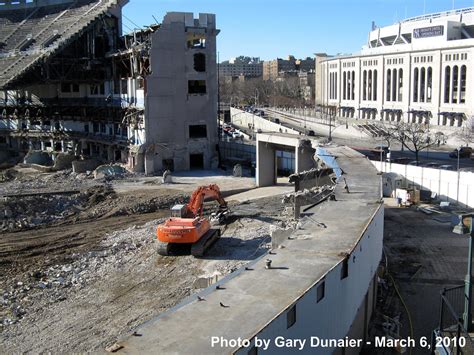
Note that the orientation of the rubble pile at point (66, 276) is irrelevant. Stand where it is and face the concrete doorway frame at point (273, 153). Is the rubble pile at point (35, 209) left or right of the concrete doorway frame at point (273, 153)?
left

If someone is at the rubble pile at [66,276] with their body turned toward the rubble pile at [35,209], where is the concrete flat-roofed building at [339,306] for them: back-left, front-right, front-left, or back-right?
back-right

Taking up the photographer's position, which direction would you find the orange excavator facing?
facing away from the viewer and to the right of the viewer

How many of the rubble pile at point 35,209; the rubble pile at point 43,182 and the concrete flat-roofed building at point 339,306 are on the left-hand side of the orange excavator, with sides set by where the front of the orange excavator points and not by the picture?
2

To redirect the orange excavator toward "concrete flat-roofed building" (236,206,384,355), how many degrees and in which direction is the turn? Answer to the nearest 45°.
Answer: approximately 135° to its right

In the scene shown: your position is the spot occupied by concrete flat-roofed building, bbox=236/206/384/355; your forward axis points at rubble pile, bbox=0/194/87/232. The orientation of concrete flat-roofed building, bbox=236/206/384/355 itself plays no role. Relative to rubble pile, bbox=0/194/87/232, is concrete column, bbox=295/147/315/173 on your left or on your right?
right

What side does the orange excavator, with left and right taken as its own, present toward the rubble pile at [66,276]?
back

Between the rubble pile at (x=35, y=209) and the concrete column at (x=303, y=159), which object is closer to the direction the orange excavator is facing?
the concrete column

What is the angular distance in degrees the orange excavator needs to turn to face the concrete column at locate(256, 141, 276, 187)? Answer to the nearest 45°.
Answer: approximately 45° to its left

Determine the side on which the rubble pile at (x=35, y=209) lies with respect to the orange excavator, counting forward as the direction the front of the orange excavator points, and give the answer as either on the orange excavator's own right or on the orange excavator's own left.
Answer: on the orange excavator's own left

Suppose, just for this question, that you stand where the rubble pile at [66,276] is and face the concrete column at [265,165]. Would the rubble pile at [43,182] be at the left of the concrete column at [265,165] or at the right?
left

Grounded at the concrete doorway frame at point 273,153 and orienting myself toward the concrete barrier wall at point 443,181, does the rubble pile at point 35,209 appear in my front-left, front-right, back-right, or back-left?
back-right

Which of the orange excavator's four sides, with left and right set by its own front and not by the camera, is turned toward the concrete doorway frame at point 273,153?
front

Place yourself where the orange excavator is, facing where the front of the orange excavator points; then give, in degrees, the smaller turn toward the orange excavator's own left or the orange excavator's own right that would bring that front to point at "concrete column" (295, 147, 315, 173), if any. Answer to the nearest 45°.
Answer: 0° — it already faces it

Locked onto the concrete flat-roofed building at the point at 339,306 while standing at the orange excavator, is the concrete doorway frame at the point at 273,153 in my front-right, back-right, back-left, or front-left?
back-left

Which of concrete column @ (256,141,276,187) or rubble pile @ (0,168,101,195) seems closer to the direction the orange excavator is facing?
the concrete column
